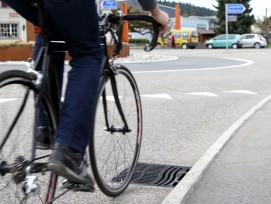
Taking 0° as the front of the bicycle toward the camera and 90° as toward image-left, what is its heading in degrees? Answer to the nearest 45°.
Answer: approximately 225°

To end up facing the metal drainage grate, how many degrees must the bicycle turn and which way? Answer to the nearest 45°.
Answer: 0° — it already faces it

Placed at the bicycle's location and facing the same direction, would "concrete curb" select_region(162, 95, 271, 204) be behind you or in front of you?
in front
